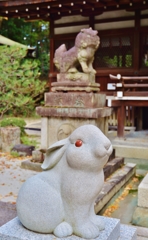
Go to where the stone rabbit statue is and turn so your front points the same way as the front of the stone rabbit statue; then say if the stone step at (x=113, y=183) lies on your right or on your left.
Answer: on your left

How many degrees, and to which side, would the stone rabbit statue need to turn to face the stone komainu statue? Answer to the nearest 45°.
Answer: approximately 135° to its left

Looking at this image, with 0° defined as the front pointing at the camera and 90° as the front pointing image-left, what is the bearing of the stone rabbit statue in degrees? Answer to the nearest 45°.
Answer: approximately 315°

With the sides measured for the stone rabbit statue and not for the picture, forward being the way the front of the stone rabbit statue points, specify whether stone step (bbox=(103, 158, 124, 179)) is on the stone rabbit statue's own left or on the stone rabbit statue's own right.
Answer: on the stone rabbit statue's own left
